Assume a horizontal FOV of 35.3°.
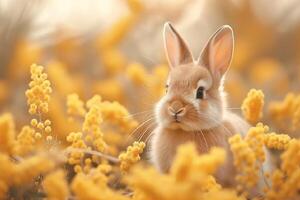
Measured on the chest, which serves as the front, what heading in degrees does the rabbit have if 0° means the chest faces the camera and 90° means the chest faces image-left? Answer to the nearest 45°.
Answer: approximately 45°
